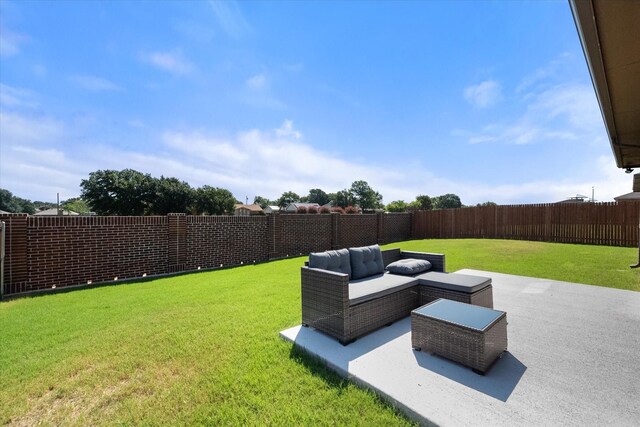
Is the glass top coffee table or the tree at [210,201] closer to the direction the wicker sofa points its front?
the glass top coffee table

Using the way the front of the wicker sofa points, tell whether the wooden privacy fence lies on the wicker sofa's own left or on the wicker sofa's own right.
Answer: on the wicker sofa's own left

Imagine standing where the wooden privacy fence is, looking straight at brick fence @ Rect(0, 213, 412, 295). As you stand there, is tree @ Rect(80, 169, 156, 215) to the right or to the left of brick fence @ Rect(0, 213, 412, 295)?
right

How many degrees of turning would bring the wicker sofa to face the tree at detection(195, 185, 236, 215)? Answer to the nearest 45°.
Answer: approximately 180°

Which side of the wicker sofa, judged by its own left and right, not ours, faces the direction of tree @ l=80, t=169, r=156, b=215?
back

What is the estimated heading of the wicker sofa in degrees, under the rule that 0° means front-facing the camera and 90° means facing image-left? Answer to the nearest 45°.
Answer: approximately 315°

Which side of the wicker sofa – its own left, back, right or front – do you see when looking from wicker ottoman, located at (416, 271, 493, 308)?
left

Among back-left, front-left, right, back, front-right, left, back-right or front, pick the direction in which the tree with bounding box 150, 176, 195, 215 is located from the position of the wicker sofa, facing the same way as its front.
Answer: back
